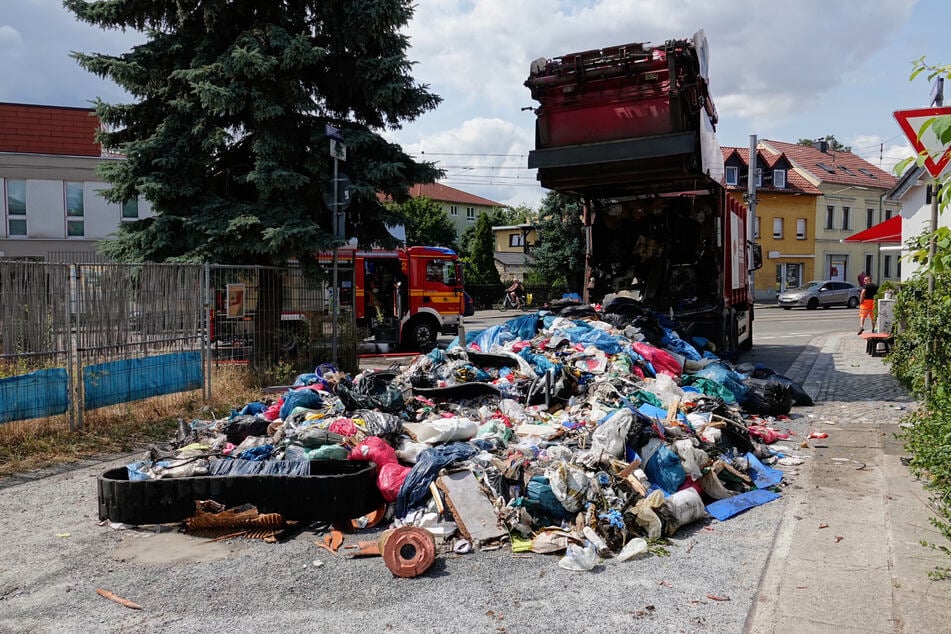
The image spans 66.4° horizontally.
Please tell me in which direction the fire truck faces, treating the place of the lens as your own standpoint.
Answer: facing to the right of the viewer

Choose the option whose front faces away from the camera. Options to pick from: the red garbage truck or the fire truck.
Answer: the red garbage truck

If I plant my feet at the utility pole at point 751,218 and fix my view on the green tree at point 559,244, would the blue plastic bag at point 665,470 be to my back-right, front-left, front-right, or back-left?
back-left

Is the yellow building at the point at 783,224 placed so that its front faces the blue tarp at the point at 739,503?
yes

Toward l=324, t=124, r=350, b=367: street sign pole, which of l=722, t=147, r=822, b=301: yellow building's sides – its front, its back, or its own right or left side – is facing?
front

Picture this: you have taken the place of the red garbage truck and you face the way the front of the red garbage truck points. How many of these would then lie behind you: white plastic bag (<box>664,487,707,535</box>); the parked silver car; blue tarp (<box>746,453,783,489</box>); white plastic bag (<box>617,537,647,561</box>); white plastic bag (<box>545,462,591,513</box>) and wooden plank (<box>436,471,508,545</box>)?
5

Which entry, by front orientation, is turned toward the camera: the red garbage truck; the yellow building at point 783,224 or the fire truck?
the yellow building

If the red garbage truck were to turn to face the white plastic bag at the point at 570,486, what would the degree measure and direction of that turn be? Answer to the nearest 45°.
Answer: approximately 180°

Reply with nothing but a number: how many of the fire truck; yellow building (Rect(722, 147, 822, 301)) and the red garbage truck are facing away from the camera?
1

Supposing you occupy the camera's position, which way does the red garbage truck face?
facing away from the viewer

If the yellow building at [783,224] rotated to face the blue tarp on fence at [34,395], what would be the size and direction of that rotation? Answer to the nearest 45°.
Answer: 0° — it already faces it

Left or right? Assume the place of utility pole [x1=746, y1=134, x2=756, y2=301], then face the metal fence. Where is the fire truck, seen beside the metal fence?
right

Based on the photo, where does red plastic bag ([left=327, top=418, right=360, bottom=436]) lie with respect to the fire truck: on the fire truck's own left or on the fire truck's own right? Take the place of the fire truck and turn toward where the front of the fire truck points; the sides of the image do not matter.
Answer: on the fire truck's own right

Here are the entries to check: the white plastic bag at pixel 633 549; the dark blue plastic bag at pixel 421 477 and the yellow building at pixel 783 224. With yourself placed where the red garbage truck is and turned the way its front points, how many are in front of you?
1

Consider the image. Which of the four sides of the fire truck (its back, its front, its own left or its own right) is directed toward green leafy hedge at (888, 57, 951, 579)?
right

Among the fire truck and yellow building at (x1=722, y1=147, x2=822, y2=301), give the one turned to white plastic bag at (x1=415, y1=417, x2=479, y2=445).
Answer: the yellow building

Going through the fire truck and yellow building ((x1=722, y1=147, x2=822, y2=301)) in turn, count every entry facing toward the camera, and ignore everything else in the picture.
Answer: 1

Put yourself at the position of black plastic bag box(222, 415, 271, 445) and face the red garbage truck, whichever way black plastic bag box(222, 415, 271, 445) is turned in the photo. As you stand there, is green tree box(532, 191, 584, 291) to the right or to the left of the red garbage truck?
left

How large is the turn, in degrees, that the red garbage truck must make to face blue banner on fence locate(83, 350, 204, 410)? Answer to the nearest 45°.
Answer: approximately 135° to its left

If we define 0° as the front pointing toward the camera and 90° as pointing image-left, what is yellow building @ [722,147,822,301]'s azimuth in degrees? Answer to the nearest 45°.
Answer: approximately 0°

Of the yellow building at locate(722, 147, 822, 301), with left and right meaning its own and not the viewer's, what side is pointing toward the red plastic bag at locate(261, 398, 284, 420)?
front

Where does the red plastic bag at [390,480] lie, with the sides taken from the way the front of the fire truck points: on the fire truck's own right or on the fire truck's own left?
on the fire truck's own right
